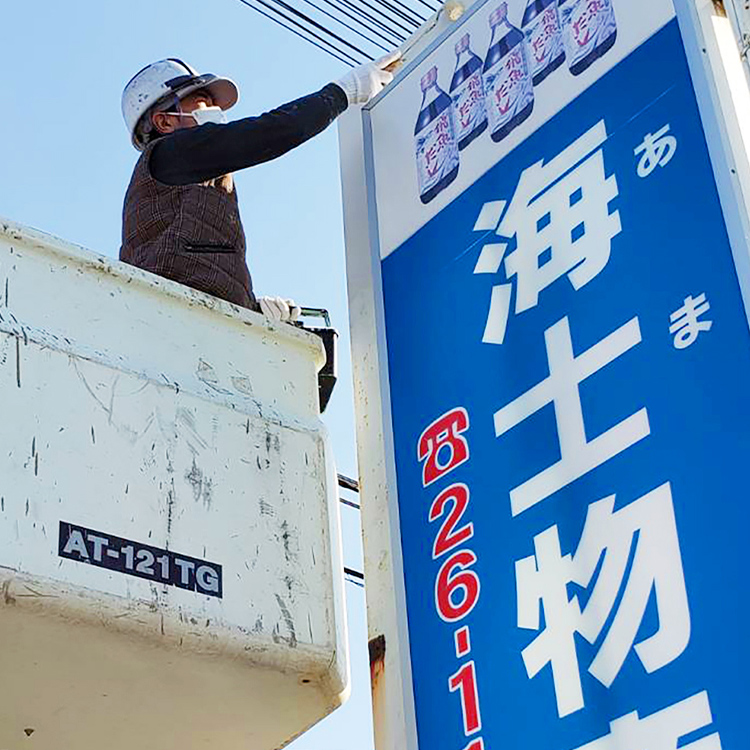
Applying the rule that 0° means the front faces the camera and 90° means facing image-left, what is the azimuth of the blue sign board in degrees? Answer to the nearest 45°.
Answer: approximately 45°

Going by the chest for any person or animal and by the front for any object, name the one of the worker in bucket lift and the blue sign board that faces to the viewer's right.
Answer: the worker in bucket lift

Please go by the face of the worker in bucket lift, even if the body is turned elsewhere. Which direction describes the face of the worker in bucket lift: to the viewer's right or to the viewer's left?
to the viewer's right

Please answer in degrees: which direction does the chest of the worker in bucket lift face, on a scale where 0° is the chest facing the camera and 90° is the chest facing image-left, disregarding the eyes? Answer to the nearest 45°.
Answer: approximately 270°

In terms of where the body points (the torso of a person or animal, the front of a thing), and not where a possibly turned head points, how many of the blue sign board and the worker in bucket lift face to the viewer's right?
1
